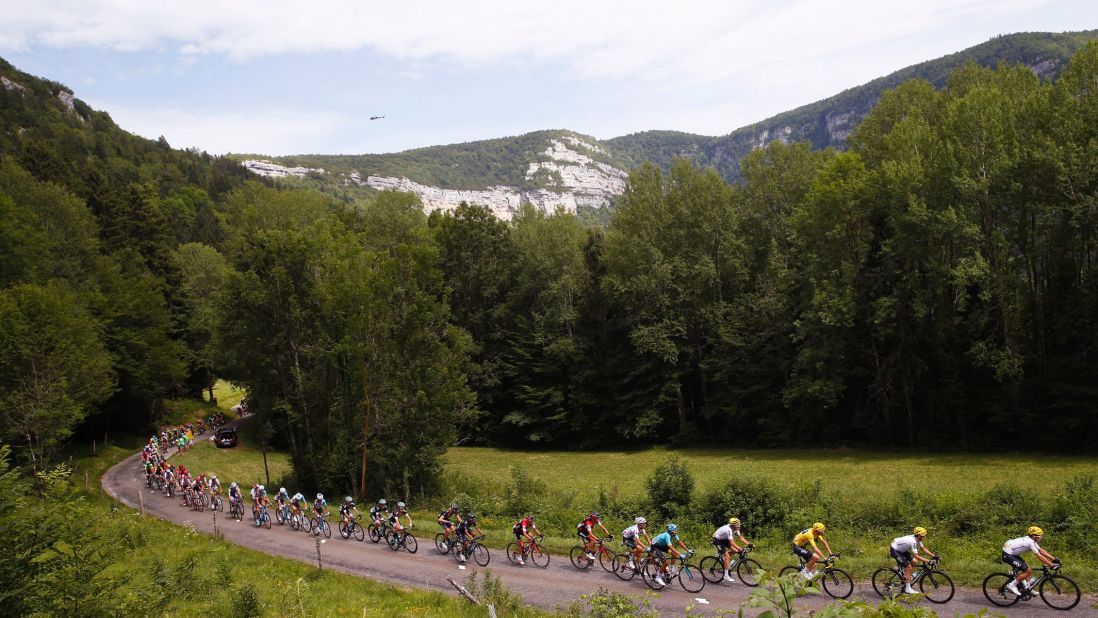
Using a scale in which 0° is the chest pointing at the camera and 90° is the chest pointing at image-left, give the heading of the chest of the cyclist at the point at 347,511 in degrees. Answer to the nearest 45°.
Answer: approximately 315°

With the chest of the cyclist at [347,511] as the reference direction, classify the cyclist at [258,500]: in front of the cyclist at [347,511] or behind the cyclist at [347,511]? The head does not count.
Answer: behind

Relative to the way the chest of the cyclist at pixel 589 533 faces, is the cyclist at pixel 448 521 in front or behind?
behind

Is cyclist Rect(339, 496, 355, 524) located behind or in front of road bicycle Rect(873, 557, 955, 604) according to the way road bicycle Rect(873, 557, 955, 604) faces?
behind

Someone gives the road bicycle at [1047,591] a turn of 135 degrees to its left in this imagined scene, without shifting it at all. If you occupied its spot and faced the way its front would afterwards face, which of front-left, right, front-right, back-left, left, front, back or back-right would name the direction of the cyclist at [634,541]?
front-left

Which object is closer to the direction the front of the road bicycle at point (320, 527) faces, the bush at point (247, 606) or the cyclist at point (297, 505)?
the bush

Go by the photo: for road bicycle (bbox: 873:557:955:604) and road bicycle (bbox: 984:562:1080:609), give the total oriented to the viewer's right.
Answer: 2

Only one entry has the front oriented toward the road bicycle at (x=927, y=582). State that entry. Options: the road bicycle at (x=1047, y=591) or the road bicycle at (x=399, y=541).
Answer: the road bicycle at (x=399, y=541)

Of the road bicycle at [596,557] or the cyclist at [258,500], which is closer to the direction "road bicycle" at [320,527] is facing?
the road bicycle

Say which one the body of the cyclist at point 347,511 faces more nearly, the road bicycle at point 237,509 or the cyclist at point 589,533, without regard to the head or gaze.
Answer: the cyclist

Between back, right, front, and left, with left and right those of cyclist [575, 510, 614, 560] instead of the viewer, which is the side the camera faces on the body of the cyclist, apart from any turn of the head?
right

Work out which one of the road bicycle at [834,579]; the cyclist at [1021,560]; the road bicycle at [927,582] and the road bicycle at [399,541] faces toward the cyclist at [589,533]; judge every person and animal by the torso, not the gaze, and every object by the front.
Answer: the road bicycle at [399,541]

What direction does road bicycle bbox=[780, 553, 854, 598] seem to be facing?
to the viewer's right

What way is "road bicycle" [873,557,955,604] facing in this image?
to the viewer's right

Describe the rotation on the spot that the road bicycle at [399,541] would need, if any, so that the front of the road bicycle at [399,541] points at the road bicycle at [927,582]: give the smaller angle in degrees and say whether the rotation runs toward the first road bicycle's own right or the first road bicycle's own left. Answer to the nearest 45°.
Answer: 0° — it already faces it
